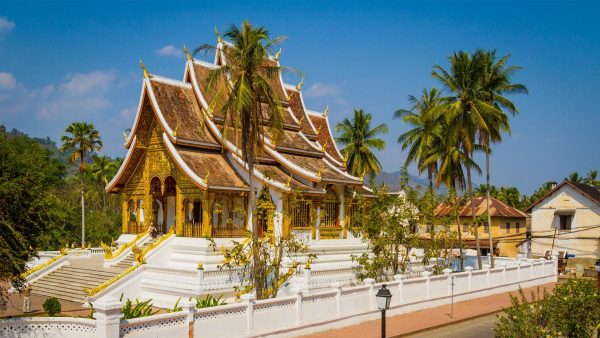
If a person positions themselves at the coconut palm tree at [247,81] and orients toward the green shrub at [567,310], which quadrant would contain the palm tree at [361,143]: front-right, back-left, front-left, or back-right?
back-left

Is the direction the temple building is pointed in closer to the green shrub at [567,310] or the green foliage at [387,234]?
the green shrub

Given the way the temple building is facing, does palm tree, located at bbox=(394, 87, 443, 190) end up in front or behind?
behind

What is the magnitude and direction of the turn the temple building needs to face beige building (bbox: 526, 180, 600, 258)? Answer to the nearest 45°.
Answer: approximately 180°

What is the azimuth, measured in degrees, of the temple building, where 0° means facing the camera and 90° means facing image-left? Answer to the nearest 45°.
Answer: approximately 45°

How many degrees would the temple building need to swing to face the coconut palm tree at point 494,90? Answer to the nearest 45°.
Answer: approximately 135° to its left

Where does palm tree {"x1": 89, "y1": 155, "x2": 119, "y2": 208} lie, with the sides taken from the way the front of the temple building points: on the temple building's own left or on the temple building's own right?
on the temple building's own right

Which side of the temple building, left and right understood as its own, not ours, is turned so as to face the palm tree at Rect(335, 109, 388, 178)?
back
